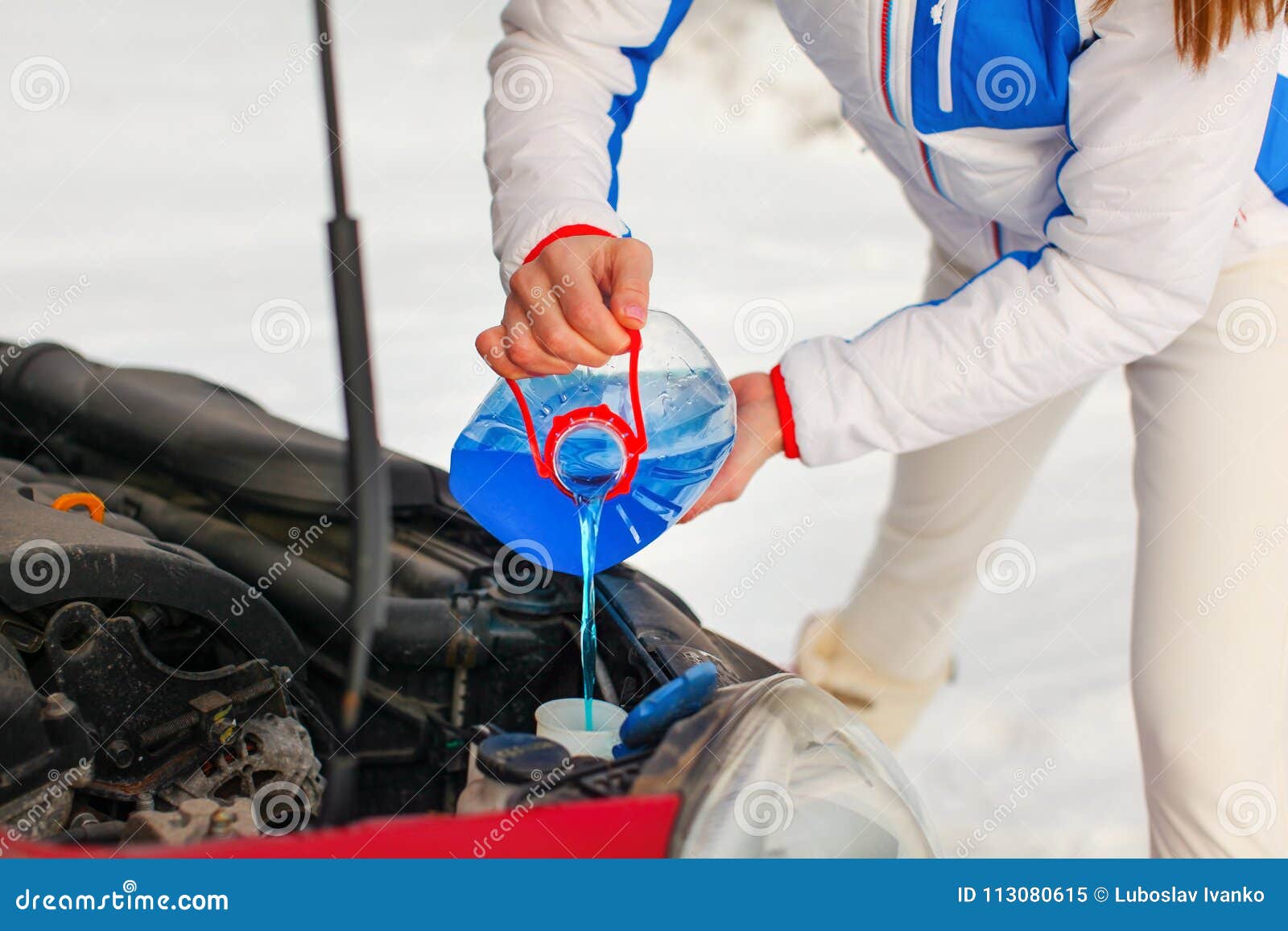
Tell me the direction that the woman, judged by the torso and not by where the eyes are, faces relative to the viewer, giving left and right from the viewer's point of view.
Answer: facing the viewer and to the left of the viewer
